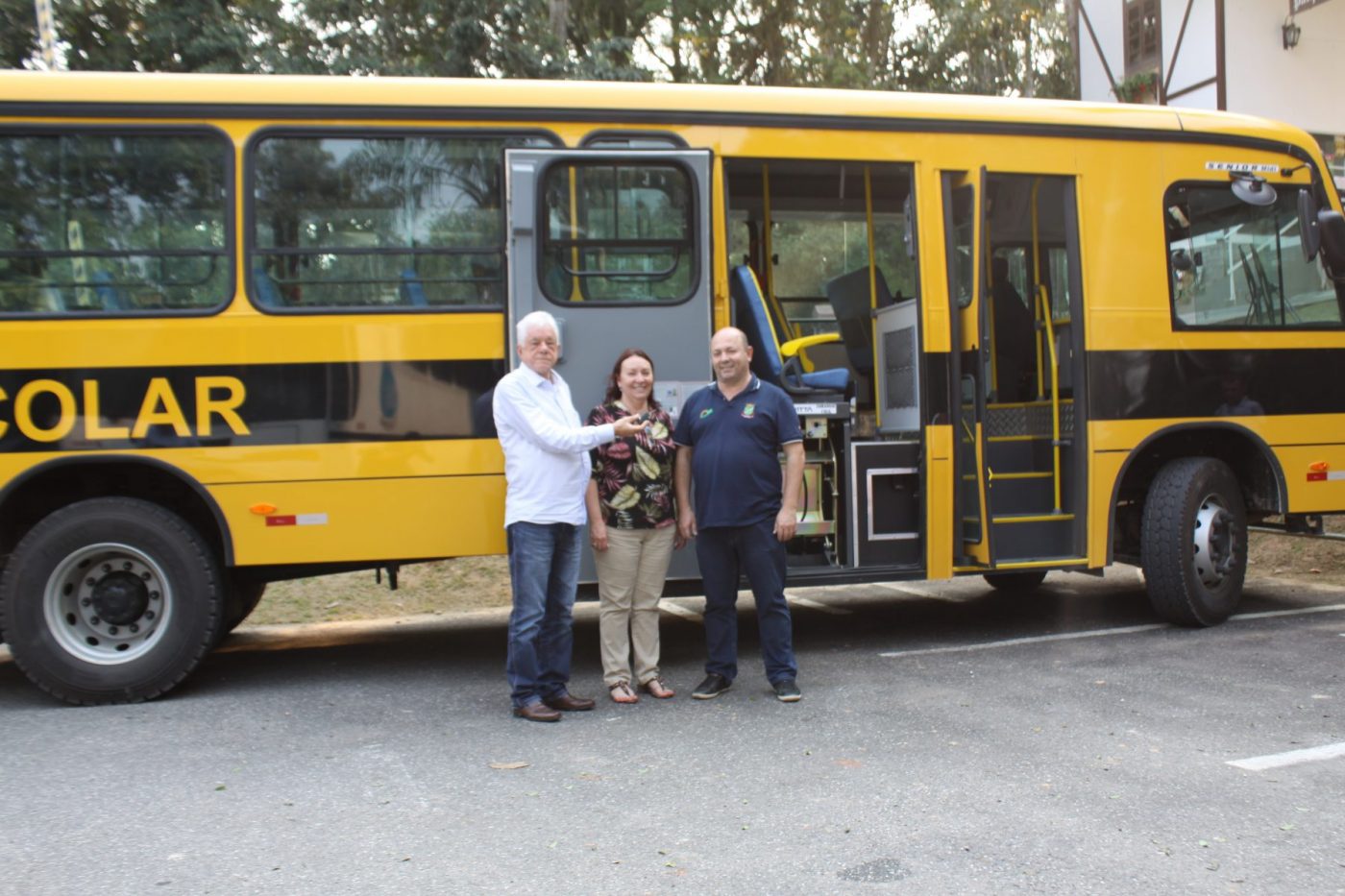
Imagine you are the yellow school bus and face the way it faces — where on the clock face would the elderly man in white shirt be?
The elderly man in white shirt is roughly at 3 o'clock from the yellow school bus.

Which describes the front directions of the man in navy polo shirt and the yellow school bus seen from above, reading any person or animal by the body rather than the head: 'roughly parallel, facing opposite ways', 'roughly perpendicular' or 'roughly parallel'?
roughly perpendicular

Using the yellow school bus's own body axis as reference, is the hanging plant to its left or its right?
on its left

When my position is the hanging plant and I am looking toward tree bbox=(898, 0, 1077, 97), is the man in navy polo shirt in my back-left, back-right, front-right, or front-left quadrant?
back-left

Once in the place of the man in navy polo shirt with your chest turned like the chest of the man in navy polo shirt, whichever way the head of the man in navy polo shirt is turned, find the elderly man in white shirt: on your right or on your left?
on your right

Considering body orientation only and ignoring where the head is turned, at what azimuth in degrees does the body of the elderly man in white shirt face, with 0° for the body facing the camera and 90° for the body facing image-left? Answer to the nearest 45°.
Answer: approximately 315°

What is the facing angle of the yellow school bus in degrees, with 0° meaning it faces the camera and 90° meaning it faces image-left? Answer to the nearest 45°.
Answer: approximately 270°

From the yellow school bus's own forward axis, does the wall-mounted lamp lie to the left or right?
on its left

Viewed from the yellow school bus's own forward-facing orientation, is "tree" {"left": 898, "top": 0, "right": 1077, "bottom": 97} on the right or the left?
on its left
